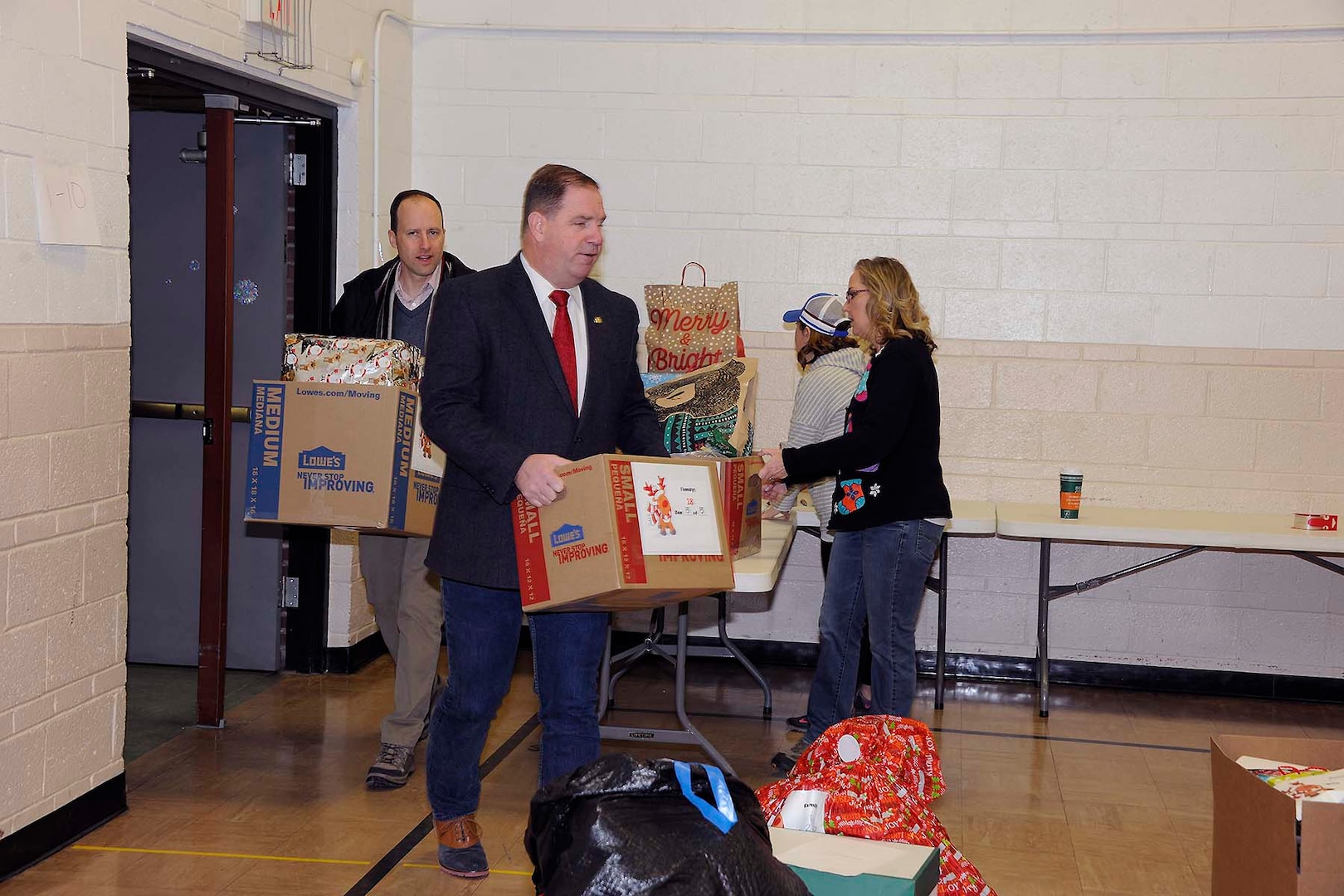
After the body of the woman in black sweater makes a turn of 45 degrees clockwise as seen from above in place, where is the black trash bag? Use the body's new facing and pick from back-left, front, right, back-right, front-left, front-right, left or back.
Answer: back-left

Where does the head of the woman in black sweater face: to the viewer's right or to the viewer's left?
to the viewer's left

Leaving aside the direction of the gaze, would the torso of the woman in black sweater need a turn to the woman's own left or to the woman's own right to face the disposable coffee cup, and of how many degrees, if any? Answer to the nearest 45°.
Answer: approximately 135° to the woman's own right

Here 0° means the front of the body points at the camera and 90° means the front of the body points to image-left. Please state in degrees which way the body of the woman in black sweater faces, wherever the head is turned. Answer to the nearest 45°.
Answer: approximately 90°
